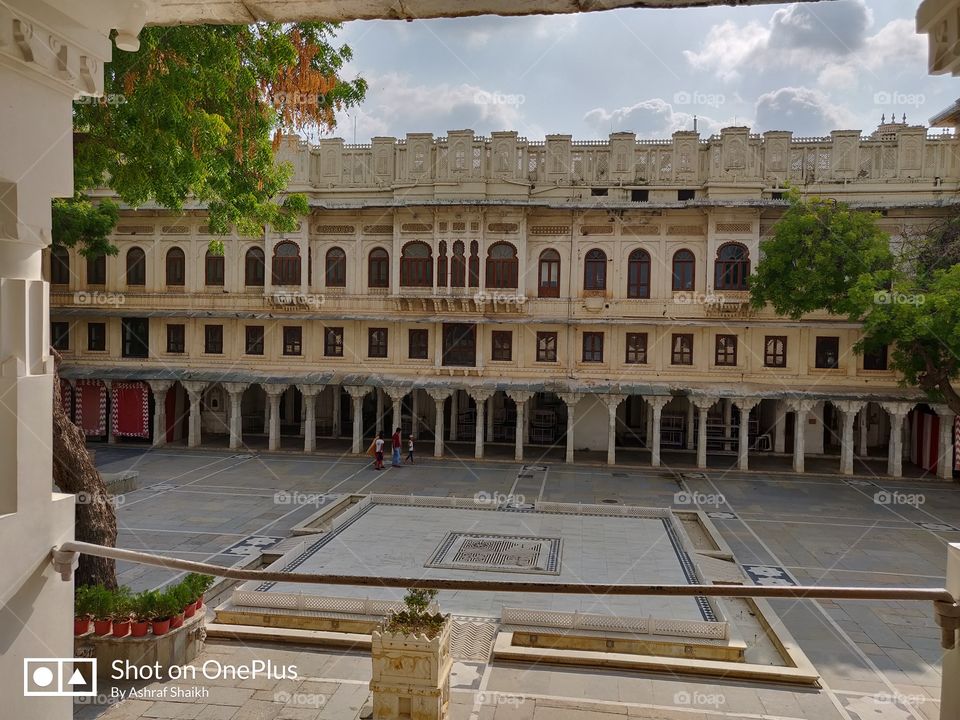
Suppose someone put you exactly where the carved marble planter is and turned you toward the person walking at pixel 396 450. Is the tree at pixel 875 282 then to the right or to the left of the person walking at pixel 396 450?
right

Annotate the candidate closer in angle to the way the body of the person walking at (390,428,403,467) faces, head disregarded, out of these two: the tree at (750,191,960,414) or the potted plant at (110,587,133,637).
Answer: the potted plant

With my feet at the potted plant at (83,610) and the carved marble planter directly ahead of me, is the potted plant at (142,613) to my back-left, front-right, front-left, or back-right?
front-left

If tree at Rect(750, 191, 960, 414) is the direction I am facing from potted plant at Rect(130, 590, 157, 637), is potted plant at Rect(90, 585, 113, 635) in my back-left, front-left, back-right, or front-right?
back-left
